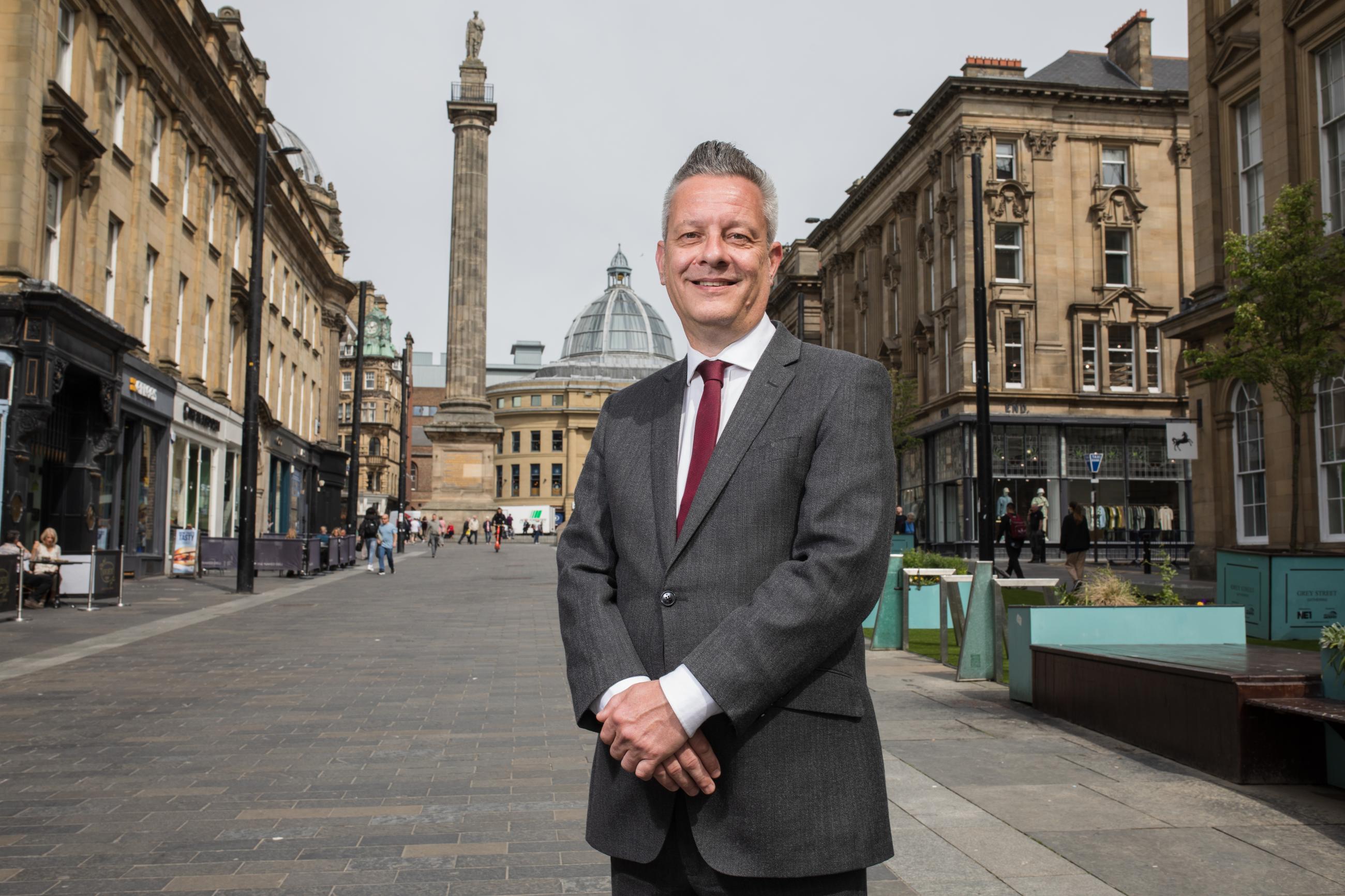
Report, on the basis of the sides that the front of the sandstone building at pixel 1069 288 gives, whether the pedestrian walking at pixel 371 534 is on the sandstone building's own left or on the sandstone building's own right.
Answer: on the sandstone building's own right

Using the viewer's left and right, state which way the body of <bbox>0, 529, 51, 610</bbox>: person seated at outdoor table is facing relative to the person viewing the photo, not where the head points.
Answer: facing to the right of the viewer

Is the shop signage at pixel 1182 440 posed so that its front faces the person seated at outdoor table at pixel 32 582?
no

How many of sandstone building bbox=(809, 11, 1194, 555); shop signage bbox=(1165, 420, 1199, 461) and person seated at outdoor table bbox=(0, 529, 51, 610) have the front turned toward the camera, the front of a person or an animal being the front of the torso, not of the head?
2

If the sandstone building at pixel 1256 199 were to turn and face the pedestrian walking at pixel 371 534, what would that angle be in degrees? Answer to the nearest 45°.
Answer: approximately 45° to its right

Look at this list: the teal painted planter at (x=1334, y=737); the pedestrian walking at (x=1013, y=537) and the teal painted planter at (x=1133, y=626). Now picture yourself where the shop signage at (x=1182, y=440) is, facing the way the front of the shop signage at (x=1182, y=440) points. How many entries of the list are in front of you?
2

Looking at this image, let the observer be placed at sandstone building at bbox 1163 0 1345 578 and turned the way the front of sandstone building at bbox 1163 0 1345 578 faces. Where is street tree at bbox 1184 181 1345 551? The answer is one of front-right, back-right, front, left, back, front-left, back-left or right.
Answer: front-left

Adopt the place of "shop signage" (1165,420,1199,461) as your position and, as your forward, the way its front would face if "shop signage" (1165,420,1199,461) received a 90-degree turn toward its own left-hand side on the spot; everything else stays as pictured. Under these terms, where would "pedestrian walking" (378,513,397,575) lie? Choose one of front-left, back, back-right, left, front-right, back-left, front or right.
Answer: back

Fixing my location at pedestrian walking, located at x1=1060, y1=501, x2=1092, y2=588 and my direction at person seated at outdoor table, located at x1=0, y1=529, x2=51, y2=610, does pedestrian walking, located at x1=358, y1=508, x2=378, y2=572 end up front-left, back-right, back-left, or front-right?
front-right

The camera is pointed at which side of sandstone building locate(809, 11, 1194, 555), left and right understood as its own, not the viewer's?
front

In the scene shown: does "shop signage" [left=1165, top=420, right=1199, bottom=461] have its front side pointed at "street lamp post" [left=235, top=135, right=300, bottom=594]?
no

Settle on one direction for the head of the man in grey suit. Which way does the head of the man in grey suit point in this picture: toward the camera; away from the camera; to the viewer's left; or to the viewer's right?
toward the camera

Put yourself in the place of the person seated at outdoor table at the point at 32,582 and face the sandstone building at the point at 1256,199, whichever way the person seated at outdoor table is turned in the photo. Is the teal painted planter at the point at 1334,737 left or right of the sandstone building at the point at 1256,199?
right

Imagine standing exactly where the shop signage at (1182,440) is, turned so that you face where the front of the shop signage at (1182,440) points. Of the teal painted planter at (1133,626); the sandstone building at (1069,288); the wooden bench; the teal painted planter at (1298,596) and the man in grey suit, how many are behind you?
1

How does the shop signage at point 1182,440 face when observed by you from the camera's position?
facing the viewer
